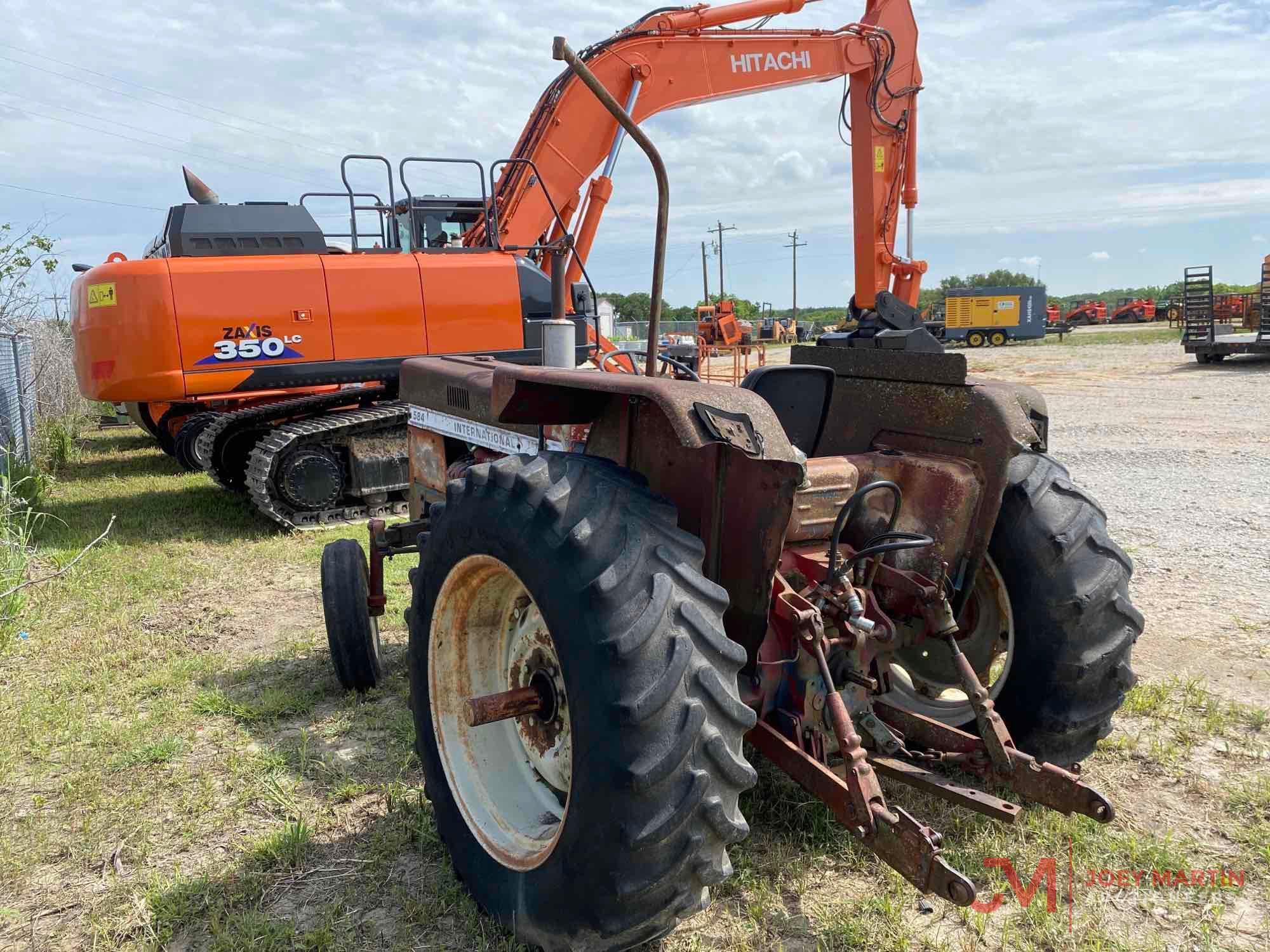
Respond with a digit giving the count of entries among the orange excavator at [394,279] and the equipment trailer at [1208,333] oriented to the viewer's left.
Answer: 0

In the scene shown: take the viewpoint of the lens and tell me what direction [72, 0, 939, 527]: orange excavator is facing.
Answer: facing away from the viewer and to the right of the viewer

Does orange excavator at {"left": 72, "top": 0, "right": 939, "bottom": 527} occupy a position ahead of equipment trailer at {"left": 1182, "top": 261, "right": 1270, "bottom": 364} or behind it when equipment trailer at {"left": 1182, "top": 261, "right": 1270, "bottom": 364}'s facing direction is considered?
behind

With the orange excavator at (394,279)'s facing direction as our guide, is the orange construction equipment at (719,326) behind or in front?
in front

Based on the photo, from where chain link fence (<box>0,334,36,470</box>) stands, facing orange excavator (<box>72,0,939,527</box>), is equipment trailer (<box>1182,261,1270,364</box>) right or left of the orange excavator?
left

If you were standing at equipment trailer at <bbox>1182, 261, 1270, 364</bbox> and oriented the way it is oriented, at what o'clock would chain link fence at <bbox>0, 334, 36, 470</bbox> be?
The chain link fence is roughly at 7 o'clock from the equipment trailer.

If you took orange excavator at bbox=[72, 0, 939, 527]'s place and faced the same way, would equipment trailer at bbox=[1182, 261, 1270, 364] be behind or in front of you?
in front
